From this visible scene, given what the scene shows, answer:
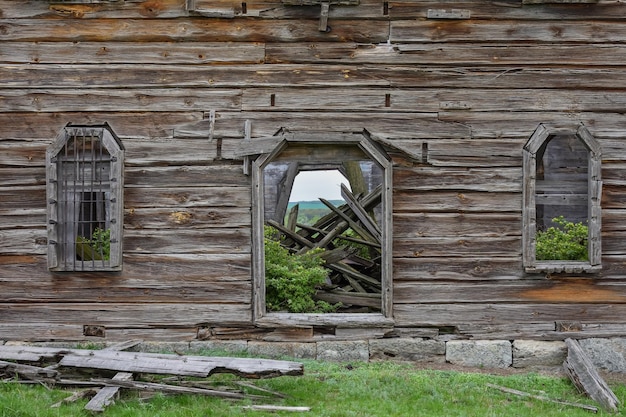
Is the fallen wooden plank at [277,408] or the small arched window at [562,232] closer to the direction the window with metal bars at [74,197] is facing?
the fallen wooden plank

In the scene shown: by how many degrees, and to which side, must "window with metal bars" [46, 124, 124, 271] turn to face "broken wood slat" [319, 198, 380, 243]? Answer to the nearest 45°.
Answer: approximately 135° to its left

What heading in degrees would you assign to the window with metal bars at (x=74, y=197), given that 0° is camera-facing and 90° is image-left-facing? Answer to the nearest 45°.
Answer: approximately 0°

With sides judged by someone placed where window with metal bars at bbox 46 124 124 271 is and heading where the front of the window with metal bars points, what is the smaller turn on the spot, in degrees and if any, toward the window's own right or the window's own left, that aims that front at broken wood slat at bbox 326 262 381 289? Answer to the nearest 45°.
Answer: approximately 135° to the window's own left

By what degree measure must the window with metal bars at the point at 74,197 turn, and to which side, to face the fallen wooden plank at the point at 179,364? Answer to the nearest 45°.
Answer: approximately 45° to its left

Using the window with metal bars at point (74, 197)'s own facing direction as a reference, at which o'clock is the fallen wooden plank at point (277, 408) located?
The fallen wooden plank is roughly at 11 o'clock from the window with metal bars.

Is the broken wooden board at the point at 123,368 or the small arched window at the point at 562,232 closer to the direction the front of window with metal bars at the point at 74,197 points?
the broken wooden board

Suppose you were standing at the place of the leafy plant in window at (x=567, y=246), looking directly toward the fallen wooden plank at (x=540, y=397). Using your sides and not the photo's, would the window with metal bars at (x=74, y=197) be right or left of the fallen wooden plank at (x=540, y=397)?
right

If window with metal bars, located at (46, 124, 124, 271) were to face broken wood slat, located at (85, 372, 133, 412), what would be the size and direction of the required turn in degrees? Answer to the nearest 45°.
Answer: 0° — it already faces it
